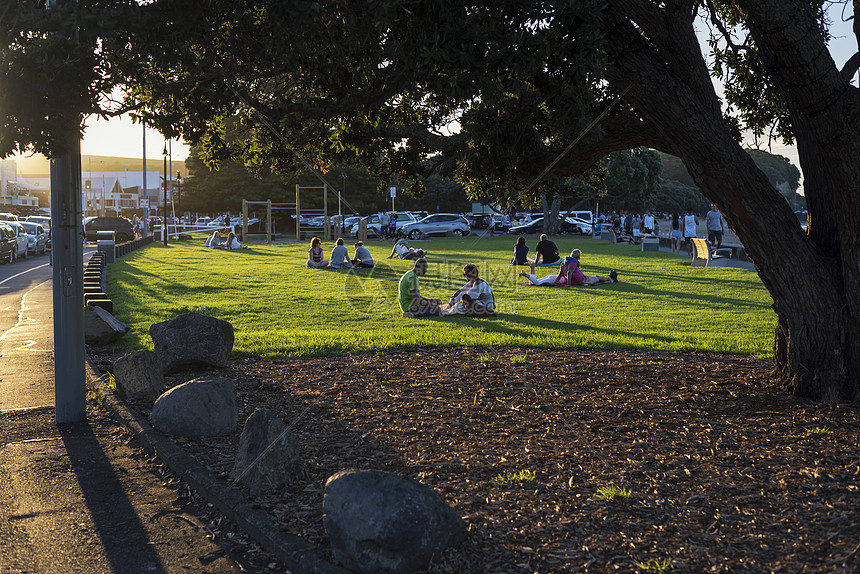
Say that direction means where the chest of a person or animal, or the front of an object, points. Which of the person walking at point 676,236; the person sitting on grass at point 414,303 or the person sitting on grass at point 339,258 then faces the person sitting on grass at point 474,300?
the person sitting on grass at point 414,303

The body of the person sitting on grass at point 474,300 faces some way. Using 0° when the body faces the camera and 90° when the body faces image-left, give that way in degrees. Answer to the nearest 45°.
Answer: approximately 45°

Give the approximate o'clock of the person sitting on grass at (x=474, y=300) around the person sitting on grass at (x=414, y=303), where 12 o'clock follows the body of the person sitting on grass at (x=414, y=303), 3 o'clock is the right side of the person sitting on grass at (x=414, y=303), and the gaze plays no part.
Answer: the person sitting on grass at (x=474, y=300) is roughly at 12 o'clock from the person sitting on grass at (x=414, y=303).

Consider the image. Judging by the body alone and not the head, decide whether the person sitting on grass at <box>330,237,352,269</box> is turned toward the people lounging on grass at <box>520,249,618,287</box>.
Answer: no

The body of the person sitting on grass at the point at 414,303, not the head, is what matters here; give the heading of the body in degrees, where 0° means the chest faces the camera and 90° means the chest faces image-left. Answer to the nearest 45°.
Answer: approximately 270°

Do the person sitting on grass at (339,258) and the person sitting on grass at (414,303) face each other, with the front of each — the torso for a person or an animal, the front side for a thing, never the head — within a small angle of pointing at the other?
no

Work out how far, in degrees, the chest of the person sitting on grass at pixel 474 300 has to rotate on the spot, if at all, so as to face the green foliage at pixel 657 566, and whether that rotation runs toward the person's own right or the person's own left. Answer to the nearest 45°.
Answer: approximately 45° to the person's own left

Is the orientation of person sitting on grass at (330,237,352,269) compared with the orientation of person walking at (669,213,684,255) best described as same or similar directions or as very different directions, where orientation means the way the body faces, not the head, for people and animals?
same or similar directions

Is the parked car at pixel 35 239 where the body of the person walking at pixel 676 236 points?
no

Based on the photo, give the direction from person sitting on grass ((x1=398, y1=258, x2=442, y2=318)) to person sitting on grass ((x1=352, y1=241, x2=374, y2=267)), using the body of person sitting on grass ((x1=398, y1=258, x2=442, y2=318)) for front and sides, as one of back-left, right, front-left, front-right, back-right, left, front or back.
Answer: left
